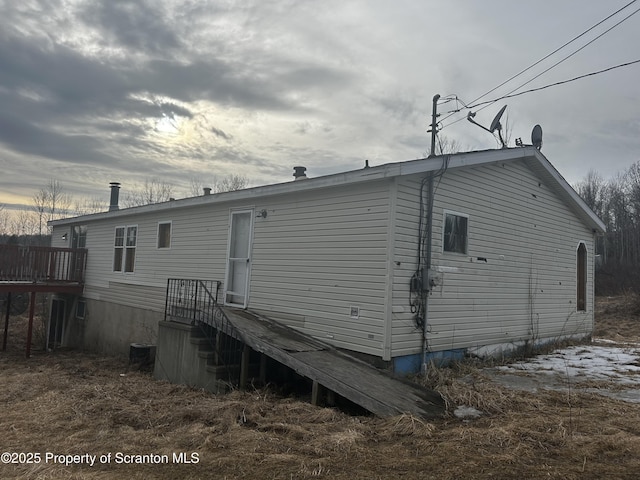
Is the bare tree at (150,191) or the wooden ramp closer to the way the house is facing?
the wooden ramp

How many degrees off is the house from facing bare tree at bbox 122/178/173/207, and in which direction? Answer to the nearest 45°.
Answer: approximately 90° to its right

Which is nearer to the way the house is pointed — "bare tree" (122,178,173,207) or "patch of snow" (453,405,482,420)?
the patch of snow

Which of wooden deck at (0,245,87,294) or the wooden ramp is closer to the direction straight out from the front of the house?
the wooden ramp

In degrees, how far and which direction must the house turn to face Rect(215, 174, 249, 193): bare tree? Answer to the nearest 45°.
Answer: approximately 135° to its right

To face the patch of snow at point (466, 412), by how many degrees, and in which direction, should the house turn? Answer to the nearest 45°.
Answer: approximately 45° to its left

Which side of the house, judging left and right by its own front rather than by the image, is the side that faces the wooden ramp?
front

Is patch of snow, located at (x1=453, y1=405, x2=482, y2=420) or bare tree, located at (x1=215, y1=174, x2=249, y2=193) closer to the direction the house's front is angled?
the patch of snow

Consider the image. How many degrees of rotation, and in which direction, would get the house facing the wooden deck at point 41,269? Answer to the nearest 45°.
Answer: approximately 90° to its right

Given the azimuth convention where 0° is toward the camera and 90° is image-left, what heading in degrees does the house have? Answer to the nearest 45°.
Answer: approximately 45°
